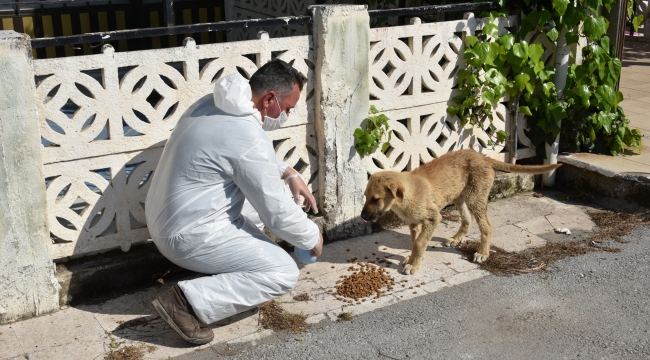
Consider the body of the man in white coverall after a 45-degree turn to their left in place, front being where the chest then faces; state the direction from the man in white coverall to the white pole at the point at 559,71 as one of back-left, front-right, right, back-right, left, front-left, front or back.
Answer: front

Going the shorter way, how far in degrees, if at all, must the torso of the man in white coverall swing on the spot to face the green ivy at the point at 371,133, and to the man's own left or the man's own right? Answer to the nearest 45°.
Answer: approximately 45° to the man's own left

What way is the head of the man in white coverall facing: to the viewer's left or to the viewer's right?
to the viewer's right

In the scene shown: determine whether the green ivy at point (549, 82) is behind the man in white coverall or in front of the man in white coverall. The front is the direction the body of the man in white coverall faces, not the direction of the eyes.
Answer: in front

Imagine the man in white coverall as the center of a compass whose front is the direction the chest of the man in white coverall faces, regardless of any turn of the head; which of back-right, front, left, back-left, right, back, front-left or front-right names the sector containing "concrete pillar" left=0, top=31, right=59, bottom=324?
back

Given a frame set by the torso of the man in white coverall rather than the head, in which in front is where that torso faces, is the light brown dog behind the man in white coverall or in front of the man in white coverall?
in front

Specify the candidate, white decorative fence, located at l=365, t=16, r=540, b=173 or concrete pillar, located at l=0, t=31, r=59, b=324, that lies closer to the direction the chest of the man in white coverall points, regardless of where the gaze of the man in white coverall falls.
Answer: the white decorative fence

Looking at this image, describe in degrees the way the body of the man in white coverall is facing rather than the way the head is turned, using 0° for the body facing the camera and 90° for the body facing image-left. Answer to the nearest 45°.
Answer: approximately 270°
